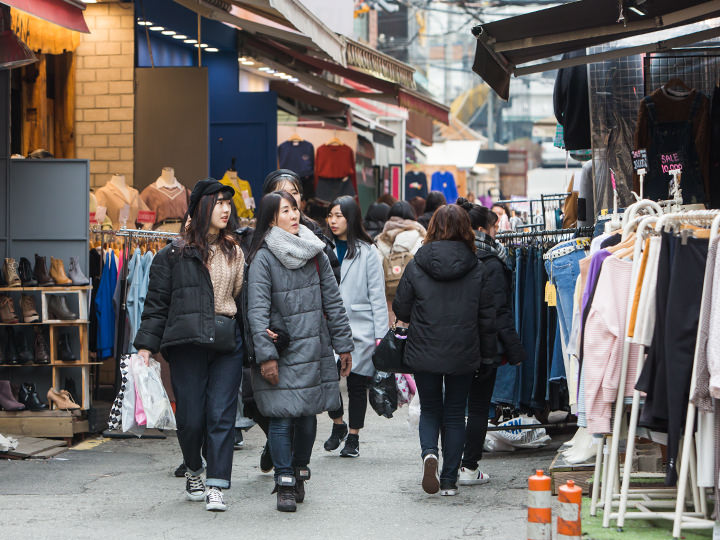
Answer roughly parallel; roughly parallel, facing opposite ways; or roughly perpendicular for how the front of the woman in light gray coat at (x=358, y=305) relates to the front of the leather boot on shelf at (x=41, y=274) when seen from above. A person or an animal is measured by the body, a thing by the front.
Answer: roughly perpendicular

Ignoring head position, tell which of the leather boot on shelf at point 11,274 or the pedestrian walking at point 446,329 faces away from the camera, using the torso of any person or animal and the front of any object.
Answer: the pedestrian walking

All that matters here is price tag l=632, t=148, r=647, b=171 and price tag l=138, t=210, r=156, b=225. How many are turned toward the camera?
2

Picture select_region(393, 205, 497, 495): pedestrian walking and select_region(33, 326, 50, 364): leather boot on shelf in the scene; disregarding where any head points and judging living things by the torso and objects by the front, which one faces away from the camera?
the pedestrian walking

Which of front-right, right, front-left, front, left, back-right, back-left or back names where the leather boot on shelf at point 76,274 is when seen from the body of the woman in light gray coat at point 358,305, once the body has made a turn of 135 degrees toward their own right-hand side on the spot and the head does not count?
left

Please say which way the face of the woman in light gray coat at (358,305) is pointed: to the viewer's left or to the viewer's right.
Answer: to the viewer's left

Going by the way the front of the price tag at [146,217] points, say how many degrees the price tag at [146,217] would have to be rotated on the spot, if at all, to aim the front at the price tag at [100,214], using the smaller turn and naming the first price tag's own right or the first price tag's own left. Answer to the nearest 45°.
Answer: approximately 45° to the first price tag's own right

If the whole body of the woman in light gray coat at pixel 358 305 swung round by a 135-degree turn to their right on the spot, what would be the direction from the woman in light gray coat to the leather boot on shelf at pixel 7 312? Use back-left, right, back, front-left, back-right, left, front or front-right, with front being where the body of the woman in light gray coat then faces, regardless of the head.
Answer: left

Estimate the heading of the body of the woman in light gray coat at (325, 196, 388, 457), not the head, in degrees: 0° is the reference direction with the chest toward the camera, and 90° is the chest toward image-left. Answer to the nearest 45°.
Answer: approximately 45°

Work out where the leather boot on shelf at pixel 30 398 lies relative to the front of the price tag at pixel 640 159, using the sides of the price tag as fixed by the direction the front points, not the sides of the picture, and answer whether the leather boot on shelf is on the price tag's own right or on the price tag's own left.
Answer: on the price tag's own right

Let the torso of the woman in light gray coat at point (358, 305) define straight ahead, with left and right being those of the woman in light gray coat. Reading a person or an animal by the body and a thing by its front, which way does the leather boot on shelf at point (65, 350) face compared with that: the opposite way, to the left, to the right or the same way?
to the left

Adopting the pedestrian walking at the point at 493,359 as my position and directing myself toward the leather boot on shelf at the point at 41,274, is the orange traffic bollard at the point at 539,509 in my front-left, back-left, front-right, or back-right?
back-left
